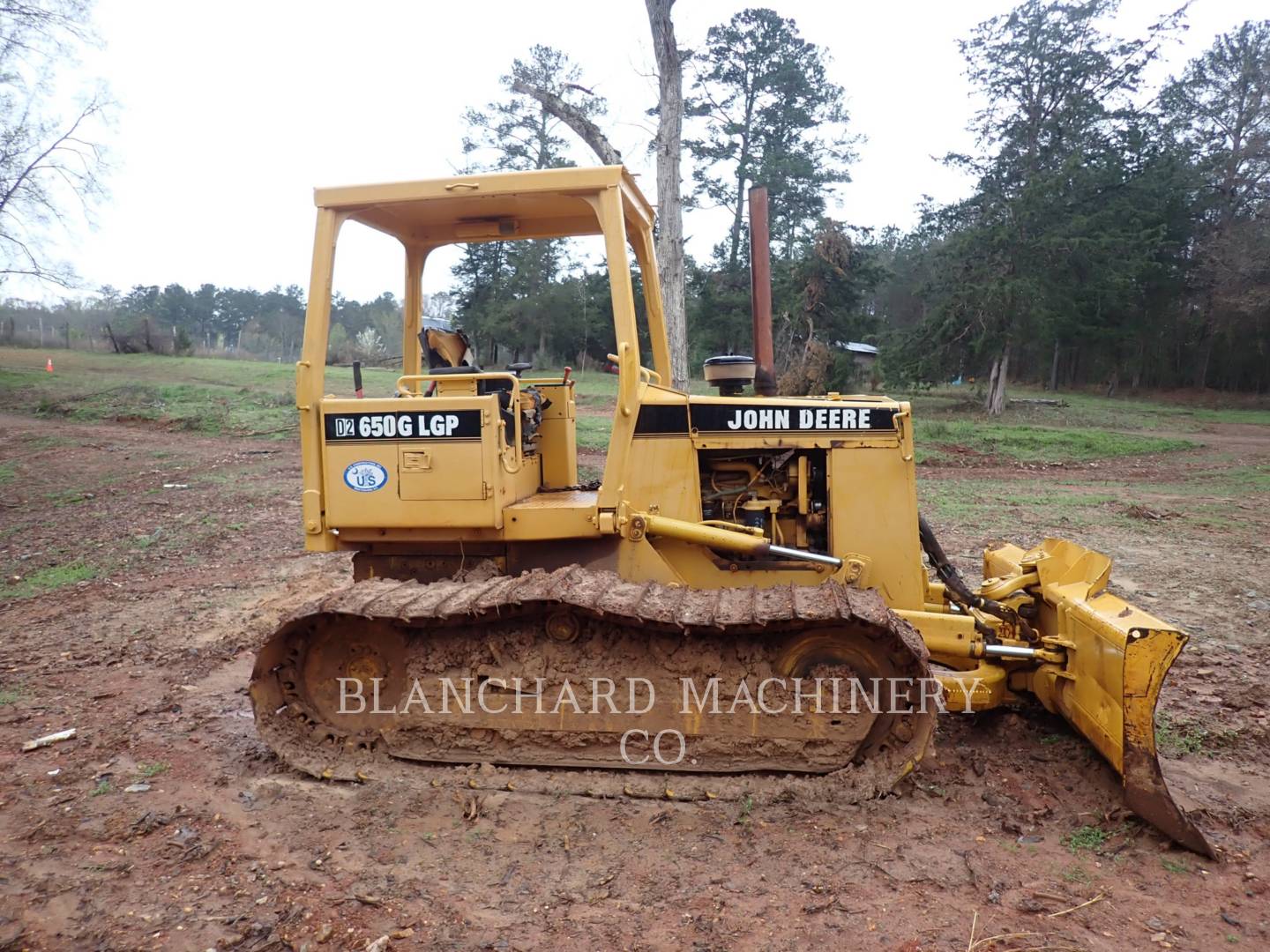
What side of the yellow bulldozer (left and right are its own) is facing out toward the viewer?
right
